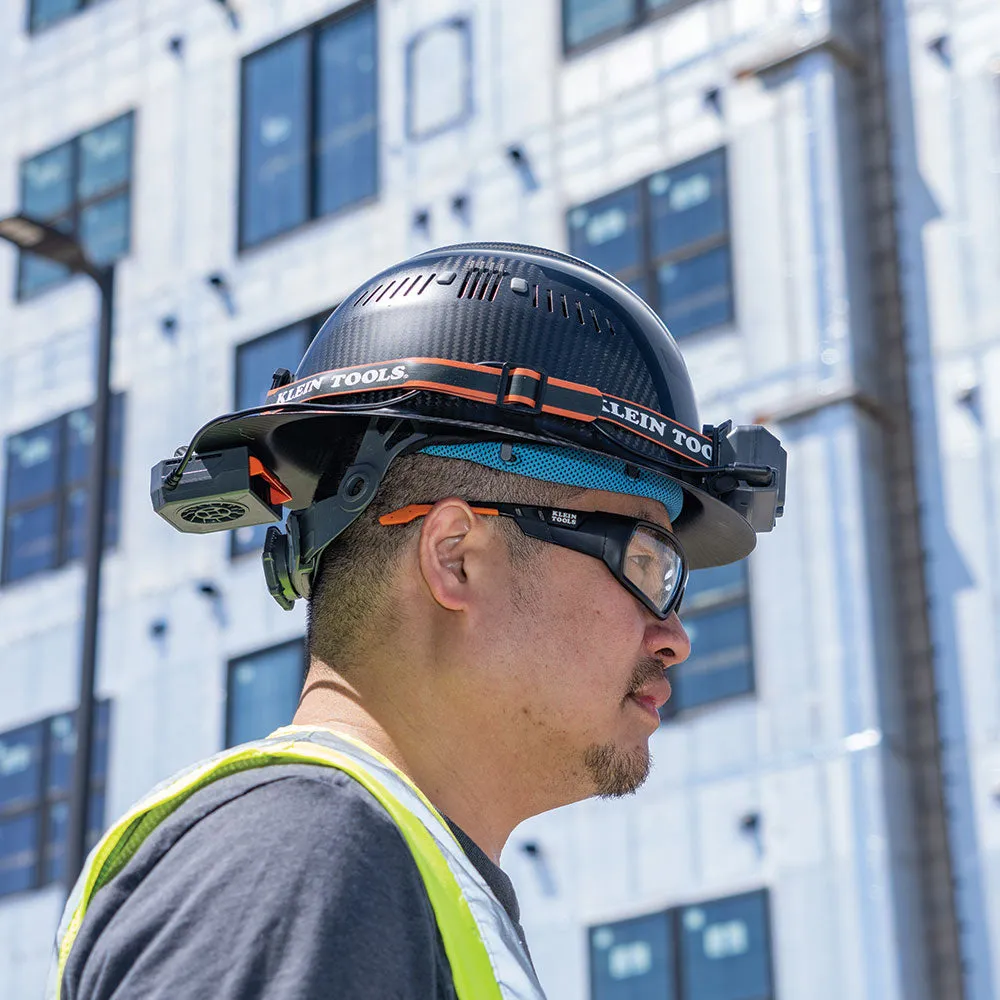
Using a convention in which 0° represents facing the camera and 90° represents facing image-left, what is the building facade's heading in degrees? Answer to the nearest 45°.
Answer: approximately 45°

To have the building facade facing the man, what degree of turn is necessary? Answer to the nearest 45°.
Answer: approximately 45° to its left

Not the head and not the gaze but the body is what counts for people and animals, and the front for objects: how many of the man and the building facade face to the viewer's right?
1

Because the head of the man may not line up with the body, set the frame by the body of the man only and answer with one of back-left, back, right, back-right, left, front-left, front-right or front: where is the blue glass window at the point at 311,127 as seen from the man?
left

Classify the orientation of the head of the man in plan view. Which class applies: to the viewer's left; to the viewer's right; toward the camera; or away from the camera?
to the viewer's right

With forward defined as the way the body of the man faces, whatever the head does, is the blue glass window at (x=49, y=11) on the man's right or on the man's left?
on the man's left

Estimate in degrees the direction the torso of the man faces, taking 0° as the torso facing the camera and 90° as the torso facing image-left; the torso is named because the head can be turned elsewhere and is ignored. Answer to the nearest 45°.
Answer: approximately 270°

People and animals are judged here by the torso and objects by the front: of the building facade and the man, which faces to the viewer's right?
the man

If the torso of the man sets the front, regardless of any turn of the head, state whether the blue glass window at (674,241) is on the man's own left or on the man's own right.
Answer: on the man's own left
